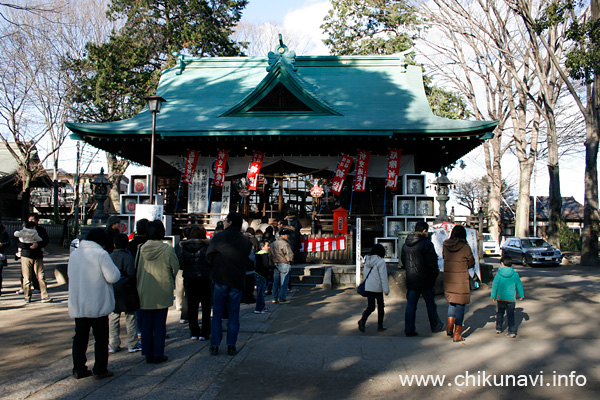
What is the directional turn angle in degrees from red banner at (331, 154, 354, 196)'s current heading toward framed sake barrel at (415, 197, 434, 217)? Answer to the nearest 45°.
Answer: approximately 90° to its left

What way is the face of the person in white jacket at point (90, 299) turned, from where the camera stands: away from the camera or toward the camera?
away from the camera

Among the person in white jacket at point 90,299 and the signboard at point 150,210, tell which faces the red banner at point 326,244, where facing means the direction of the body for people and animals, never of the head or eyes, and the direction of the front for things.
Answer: the person in white jacket

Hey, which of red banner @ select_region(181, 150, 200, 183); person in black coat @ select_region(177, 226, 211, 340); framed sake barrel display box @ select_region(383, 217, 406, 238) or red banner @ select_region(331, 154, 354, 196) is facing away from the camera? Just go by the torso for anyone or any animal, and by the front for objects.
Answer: the person in black coat

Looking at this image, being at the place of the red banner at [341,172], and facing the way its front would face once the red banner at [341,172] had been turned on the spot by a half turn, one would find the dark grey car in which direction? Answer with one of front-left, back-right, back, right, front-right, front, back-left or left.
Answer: front-right

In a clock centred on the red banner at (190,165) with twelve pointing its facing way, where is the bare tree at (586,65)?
The bare tree is roughly at 9 o'clock from the red banner.

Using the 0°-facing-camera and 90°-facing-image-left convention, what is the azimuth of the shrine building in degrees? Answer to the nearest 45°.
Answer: approximately 0°
